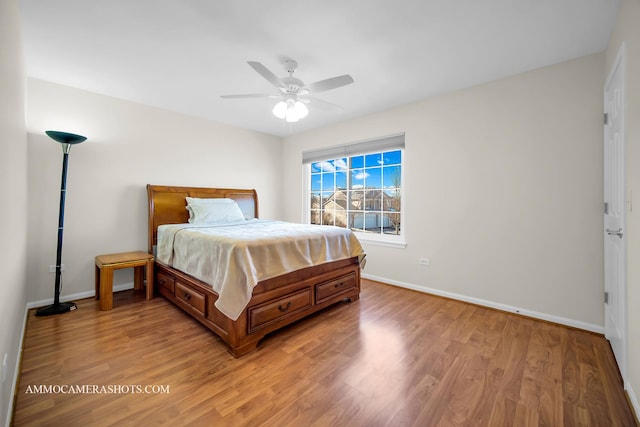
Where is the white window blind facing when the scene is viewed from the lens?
facing the viewer and to the left of the viewer

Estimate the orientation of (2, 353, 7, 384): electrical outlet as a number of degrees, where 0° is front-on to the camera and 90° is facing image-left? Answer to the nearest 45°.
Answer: approximately 270°

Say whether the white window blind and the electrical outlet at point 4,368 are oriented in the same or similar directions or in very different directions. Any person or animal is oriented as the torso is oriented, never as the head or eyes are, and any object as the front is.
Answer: very different directions

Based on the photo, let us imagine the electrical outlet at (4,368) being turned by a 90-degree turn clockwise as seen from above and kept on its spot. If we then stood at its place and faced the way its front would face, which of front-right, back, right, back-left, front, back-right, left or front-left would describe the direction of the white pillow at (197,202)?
back-left

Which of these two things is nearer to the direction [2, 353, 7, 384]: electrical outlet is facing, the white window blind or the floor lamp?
the white window blind

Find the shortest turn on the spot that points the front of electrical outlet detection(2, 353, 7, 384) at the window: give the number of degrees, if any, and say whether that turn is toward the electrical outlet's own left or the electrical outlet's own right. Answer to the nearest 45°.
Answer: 0° — it already faces it

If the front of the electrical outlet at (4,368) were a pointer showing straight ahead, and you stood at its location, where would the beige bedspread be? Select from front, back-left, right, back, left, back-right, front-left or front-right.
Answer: front

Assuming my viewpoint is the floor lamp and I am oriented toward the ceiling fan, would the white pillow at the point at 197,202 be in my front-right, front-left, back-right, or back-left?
front-left

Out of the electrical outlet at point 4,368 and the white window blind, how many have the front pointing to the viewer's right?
1

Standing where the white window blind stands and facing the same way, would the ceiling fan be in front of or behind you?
in front

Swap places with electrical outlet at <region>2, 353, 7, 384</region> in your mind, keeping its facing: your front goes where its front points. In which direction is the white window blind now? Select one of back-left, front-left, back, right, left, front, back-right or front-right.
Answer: front
